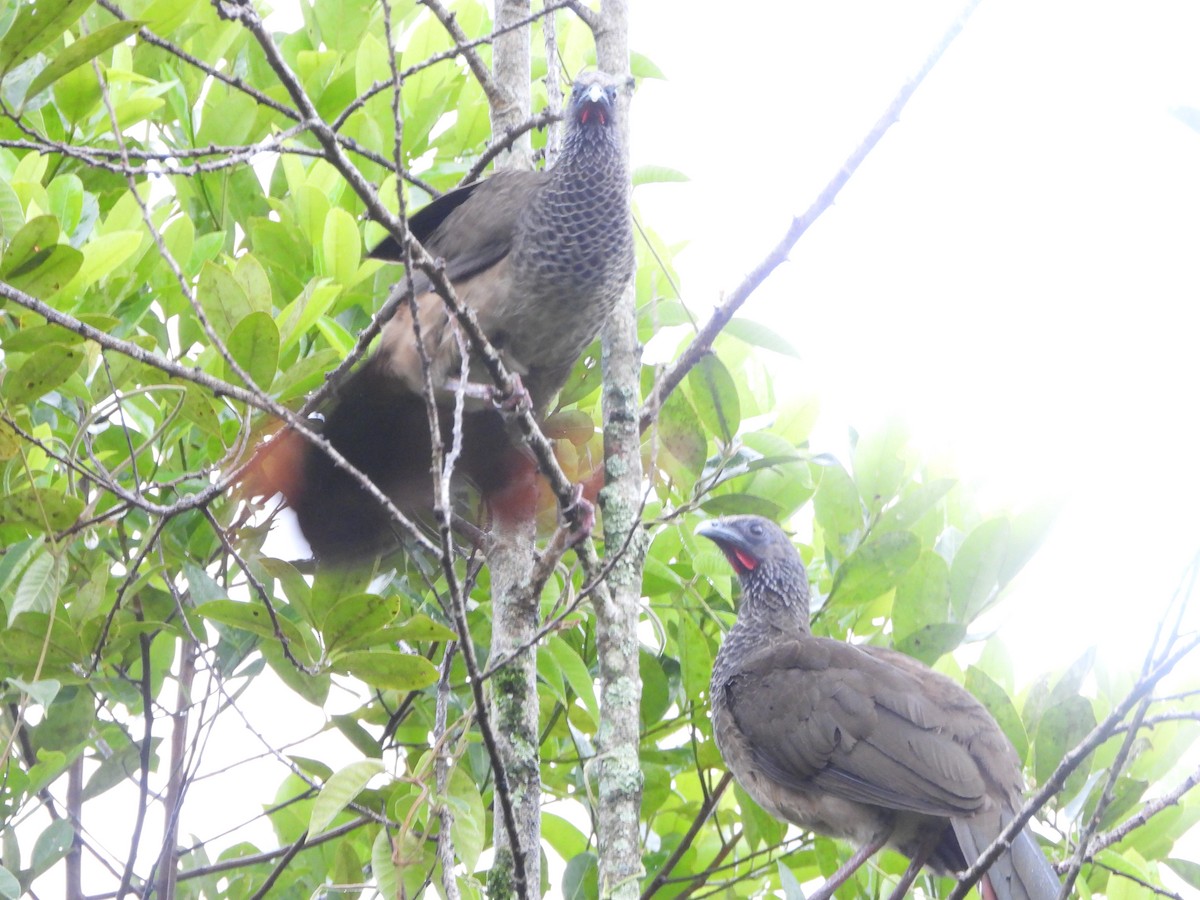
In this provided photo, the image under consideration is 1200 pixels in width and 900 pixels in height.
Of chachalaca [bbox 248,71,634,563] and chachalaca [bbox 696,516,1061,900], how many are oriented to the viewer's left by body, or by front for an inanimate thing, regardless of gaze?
1

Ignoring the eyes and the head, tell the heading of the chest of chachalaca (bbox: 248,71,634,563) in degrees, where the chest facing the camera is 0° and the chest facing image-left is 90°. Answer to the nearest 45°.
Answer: approximately 315°

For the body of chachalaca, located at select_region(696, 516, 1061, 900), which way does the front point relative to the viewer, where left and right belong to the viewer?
facing to the left of the viewer

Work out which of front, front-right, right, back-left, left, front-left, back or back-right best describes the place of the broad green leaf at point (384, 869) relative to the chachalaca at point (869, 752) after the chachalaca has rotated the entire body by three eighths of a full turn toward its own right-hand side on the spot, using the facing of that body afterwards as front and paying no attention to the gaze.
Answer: back
